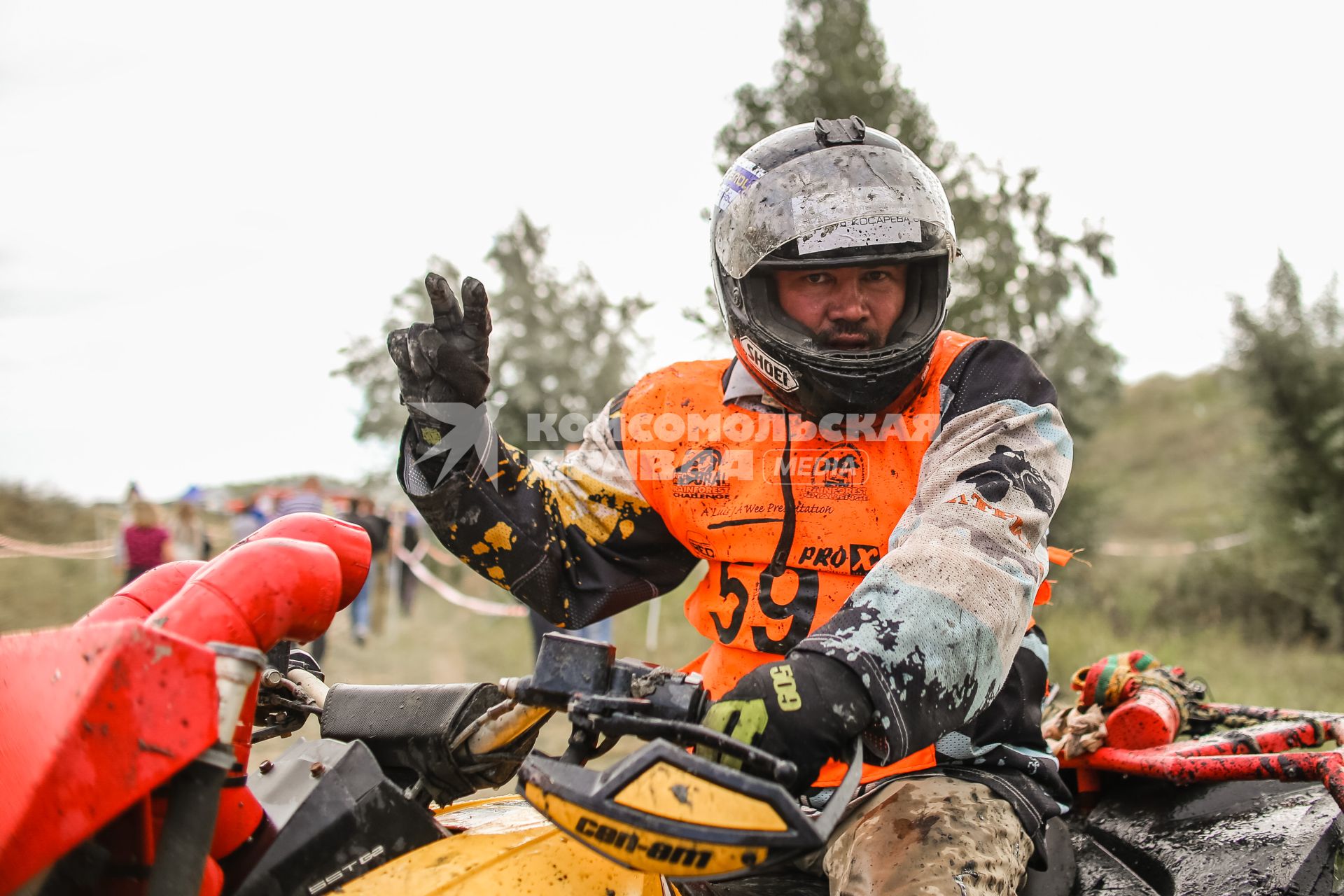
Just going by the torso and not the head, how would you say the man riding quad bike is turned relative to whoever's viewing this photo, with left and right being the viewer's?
facing the viewer and to the left of the viewer

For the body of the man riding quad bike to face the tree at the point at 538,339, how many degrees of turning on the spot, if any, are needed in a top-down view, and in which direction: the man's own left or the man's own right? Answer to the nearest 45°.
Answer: approximately 135° to the man's own right

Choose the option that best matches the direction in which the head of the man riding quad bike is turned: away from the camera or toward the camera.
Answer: toward the camera

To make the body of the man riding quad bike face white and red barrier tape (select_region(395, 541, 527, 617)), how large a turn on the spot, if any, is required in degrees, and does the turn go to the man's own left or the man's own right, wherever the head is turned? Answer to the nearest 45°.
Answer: approximately 135° to the man's own right
